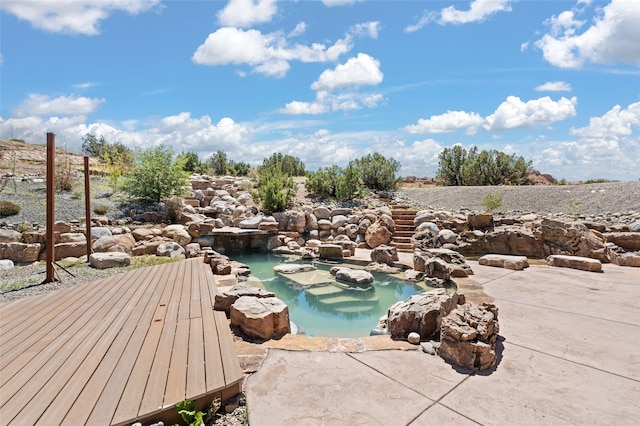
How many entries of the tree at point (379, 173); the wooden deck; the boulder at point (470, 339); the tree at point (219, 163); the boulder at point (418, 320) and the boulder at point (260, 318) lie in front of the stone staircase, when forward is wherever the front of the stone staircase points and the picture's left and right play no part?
4

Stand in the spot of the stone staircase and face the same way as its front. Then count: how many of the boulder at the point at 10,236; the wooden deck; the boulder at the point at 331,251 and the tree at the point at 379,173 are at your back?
1

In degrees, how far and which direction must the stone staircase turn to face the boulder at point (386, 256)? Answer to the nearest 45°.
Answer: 0° — it already faces it

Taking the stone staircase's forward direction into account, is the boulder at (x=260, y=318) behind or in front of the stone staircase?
in front

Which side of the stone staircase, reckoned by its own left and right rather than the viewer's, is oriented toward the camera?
front

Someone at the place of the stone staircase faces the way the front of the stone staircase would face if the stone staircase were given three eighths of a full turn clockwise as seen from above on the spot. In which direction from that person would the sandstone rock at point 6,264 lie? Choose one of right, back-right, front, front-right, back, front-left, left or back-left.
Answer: left

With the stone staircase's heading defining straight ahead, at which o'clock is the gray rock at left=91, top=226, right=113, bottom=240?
The gray rock is roughly at 2 o'clock from the stone staircase.

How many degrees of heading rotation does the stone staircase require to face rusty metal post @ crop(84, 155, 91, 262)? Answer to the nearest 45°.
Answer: approximately 45° to its right

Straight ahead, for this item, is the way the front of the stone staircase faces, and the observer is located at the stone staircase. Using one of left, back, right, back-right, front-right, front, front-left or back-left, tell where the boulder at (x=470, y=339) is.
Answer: front

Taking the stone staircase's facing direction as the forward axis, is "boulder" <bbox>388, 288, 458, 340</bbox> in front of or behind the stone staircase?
in front

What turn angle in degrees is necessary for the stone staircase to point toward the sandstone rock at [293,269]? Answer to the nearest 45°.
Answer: approximately 45° to its right

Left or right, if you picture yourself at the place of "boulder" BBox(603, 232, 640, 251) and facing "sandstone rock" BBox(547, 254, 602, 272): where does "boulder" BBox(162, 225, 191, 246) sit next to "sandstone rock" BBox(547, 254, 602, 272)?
right

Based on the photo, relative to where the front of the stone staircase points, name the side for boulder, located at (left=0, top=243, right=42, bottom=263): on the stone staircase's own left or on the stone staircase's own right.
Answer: on the stone staircase's own right

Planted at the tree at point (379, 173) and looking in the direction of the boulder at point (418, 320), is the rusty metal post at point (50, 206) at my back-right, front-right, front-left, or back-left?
front-right

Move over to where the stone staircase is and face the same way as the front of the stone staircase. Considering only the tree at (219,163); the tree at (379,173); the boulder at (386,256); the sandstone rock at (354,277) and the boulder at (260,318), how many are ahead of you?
3

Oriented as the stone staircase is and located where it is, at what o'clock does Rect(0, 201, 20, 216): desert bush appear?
The desert bush is roughly at 2 o'clock from the stone staircase.
